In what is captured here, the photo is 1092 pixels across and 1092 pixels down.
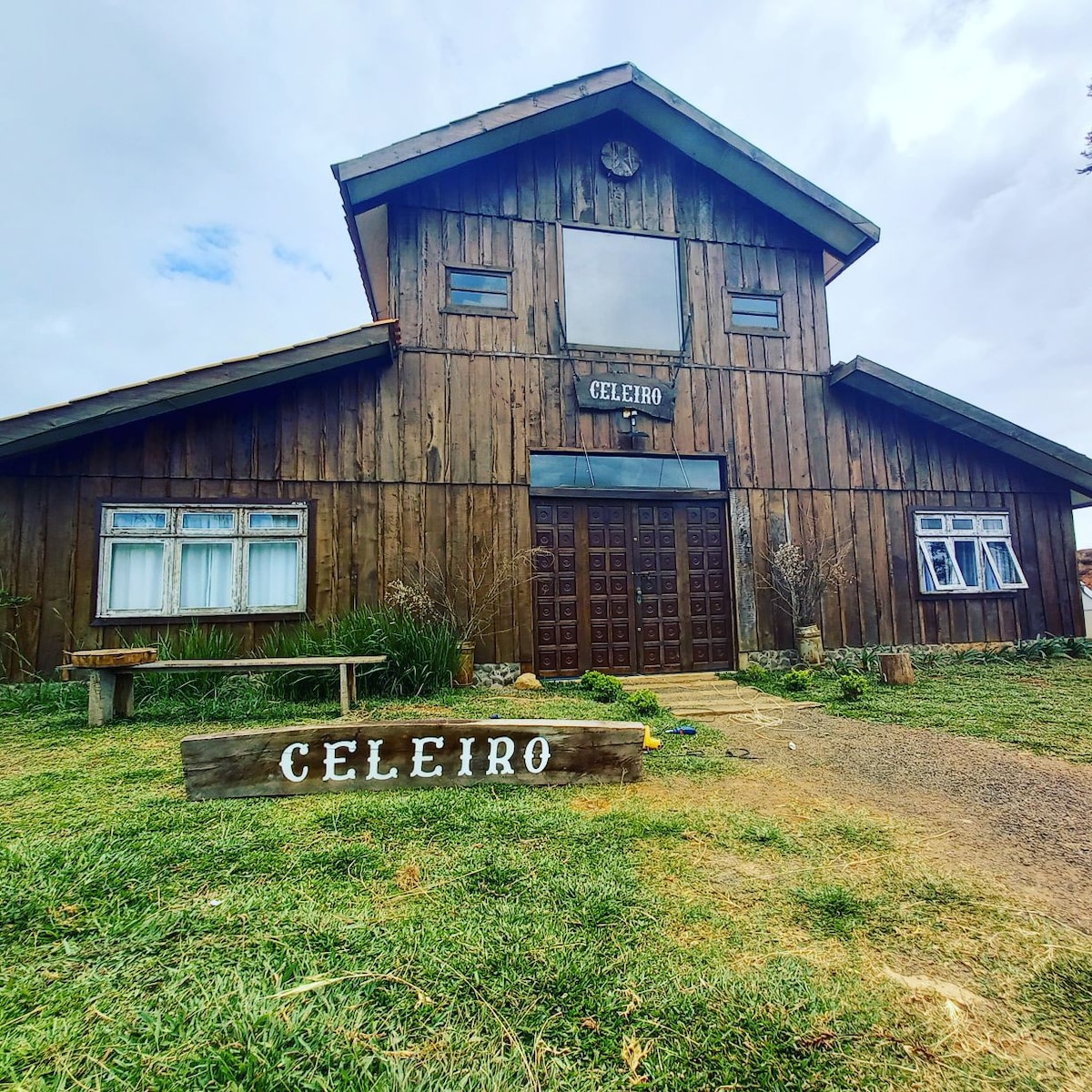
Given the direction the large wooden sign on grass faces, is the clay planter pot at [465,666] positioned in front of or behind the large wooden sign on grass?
behind

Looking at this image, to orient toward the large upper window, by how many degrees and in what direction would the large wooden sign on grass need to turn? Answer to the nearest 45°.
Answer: approximately 135° to its left

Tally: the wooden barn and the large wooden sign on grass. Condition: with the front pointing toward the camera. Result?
2

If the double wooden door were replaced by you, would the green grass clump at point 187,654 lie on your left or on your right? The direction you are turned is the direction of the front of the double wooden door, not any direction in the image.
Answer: on your right

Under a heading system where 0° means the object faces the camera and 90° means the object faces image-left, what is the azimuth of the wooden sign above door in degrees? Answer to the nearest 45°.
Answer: approximately 0°

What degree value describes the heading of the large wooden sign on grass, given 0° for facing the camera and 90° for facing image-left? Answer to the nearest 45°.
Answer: approximately 0°

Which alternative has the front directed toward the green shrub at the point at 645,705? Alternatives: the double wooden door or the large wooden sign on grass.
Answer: the double wooden door

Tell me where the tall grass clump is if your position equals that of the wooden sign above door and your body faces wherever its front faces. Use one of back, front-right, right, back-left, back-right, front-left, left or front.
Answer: front-right
